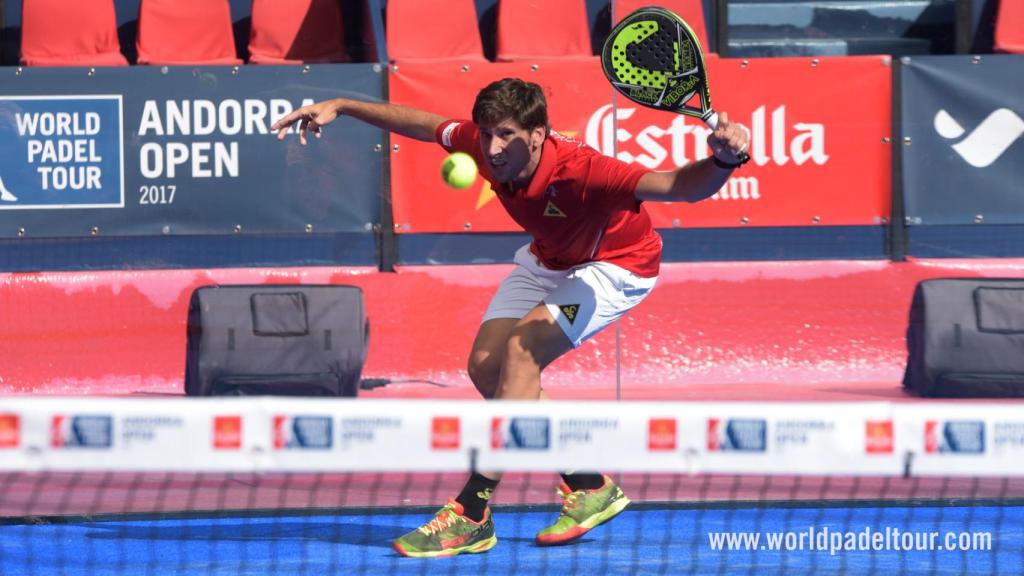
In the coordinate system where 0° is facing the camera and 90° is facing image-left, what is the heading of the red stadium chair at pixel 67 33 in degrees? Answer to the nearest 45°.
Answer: approximately 0°

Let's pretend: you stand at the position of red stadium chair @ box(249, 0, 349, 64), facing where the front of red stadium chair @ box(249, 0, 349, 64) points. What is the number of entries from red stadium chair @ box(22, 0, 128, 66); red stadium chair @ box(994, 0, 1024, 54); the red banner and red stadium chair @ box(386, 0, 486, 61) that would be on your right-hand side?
1

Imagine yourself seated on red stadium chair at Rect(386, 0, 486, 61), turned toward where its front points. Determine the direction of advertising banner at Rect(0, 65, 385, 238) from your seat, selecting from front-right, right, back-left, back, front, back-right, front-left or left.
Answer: right

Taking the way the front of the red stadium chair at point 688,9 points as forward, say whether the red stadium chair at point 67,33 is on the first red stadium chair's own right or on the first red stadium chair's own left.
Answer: on the first red stadium chair's own right

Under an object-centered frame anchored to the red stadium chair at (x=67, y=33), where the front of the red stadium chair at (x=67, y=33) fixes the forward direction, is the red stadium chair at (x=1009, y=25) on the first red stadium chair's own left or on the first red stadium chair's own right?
on the first red stadium chair's own left

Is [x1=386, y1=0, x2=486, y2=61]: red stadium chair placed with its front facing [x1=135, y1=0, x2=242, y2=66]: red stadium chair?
no

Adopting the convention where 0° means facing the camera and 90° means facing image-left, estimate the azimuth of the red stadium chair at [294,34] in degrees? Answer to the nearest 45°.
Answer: approximately 0°

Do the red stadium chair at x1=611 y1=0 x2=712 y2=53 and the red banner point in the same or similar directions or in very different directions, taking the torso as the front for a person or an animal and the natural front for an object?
same or similar directions

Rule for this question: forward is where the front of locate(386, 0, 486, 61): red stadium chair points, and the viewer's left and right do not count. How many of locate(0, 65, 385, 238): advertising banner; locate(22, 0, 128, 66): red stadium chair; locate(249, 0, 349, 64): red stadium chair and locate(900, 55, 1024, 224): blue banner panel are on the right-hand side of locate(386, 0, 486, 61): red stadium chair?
3

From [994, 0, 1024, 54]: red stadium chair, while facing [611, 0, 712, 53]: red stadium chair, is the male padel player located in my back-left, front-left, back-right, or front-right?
front-left

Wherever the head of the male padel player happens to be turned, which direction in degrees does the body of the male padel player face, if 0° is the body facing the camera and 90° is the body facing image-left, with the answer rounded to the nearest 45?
approximately 45°

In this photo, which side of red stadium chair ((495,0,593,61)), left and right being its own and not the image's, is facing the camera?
front

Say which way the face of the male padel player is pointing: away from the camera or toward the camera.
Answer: toward the camera

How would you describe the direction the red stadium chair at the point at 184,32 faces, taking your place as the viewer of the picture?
facing the viewer

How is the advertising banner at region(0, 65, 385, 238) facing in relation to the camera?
toward the camera

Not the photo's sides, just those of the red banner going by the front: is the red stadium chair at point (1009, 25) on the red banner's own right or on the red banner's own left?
on the red banner's own left
